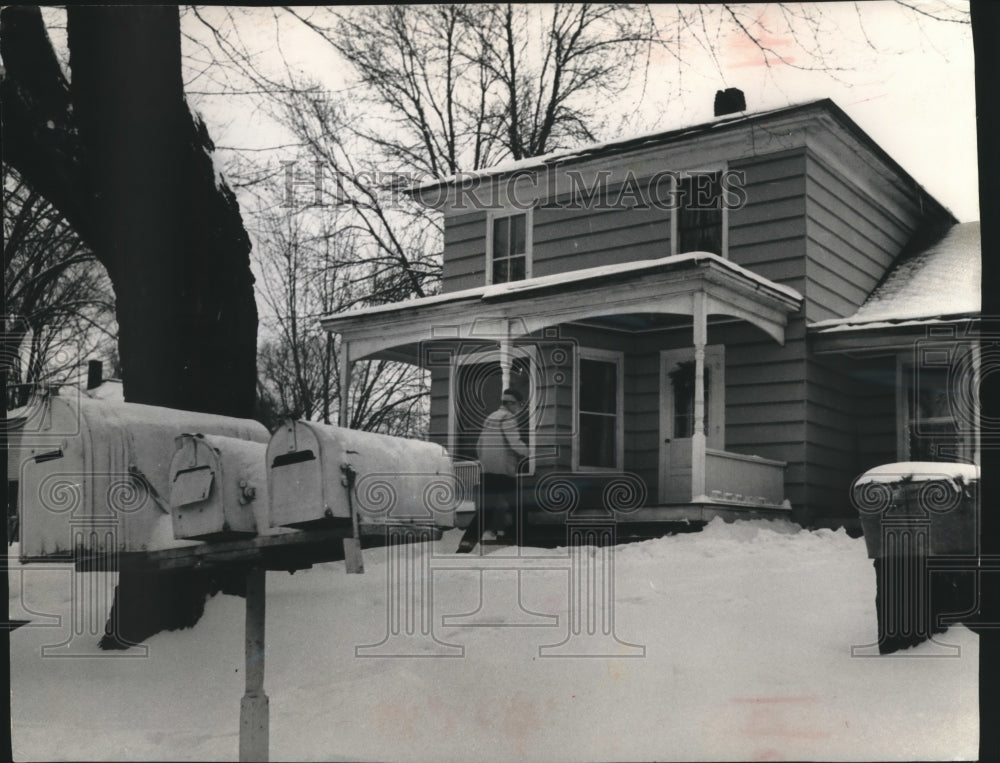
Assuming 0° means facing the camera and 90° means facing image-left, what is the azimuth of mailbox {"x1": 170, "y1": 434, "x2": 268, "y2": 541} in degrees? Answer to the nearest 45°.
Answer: approximately 45°

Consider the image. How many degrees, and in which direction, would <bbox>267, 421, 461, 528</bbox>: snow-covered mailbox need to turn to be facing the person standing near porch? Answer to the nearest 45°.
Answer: approximately 135° to its right

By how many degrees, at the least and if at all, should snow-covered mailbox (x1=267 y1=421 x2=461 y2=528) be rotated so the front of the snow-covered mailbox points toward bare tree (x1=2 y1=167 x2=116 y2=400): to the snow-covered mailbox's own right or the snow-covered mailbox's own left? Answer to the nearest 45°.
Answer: approximately 135° to the snow-covered mailbox's own right

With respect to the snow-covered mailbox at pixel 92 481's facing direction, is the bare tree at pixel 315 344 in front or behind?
behind

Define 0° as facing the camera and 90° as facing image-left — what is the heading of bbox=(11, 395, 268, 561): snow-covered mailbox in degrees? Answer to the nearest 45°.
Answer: approximately 45°
